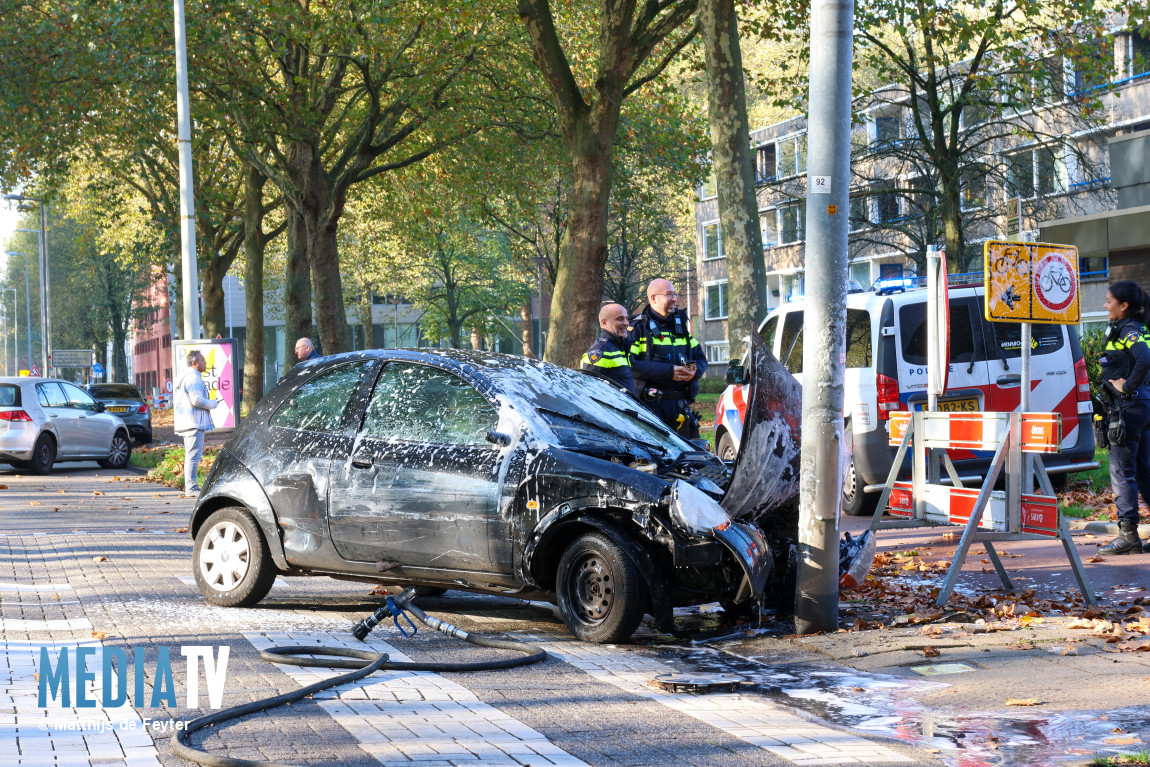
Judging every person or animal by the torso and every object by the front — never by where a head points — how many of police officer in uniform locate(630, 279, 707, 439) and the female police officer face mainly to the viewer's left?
1

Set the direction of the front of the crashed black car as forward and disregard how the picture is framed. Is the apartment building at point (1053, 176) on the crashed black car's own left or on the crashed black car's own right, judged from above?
on the crashed black car's own left

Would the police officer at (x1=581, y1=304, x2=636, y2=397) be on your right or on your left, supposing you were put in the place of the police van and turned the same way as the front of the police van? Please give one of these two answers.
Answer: on your left

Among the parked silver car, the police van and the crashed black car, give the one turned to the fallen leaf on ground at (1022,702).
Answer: the crashed black car

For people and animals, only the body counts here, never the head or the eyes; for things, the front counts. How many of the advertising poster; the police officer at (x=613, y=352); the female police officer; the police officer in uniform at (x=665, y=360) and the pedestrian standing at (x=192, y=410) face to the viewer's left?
1

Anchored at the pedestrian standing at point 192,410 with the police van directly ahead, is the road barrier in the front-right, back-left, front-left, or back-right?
front-right

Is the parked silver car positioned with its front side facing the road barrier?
no

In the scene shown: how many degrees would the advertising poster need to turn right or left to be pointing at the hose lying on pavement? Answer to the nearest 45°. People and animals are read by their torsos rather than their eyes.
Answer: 0° — it already faces it

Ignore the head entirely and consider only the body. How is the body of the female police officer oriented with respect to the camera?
to the viewer's left

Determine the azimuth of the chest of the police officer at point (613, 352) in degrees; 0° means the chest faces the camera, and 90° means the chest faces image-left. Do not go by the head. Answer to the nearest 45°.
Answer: approximately 315°

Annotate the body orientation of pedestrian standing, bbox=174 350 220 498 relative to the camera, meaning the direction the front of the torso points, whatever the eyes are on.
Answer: to the viewer's right

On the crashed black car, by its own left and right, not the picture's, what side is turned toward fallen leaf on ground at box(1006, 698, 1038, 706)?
front

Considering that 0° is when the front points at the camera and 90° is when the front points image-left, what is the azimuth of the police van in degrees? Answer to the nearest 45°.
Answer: approximately 135°

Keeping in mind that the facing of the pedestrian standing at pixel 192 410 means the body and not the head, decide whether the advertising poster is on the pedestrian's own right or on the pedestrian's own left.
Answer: on the pedestrian's own left

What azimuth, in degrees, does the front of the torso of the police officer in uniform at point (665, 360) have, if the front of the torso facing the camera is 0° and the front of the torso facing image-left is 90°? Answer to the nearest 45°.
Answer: approximately 315°

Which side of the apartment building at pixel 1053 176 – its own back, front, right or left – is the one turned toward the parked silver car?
front

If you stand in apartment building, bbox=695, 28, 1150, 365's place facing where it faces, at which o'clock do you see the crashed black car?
The crashed black car is roughly at 11 o'clock from the apartment building.
